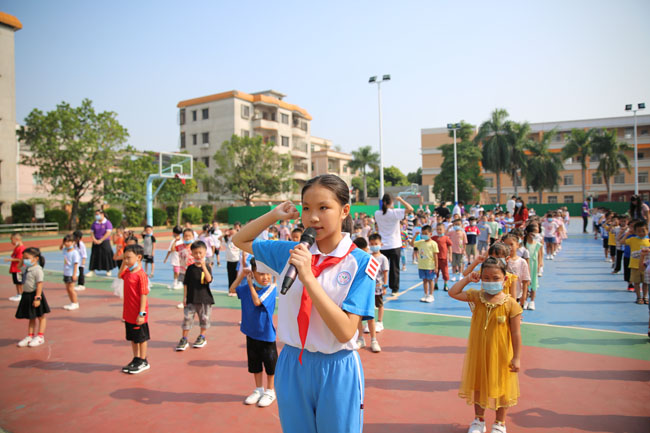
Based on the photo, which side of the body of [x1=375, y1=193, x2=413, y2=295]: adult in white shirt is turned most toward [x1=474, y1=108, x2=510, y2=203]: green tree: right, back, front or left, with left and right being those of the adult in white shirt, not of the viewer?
front

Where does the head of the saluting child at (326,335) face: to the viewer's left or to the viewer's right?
to the viewer's left

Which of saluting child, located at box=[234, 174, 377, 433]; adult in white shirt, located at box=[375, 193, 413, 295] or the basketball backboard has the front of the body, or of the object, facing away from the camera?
the adult in white shirt

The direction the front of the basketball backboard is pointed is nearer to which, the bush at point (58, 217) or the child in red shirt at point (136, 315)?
the child in red shirt

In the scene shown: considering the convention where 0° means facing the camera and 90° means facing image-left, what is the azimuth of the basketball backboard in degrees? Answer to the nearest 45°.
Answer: approximately 315°

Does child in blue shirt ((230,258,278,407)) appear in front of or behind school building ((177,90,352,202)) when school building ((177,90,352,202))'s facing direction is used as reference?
in front

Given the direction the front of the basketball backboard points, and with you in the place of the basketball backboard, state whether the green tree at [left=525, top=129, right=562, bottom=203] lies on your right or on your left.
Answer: on your left

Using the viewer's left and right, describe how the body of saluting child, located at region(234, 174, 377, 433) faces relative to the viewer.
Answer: facing the viewer and to the left of the viewer

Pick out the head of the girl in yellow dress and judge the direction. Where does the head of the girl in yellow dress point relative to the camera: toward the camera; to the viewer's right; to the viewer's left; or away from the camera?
toward the camera

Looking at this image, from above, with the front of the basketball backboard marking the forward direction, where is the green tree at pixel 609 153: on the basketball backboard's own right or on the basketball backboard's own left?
on the basketball backboard's own left

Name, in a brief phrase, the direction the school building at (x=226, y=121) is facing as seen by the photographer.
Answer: facing the viewer and to the right of the viewer

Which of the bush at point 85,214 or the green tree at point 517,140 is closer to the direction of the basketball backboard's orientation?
the green tree

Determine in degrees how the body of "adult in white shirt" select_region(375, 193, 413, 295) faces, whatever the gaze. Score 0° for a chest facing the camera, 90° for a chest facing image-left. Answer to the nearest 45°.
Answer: approximately 180°

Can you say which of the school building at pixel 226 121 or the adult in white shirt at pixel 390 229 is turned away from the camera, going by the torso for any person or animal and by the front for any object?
the adult in white shirt

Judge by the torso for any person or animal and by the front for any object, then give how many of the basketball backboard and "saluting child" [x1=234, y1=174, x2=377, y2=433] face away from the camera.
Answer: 0

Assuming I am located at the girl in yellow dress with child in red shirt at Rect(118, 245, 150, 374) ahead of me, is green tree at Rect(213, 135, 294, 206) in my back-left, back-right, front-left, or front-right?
front-right

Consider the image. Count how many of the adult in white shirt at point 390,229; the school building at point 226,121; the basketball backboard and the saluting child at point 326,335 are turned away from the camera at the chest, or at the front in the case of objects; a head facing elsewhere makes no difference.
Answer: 1
